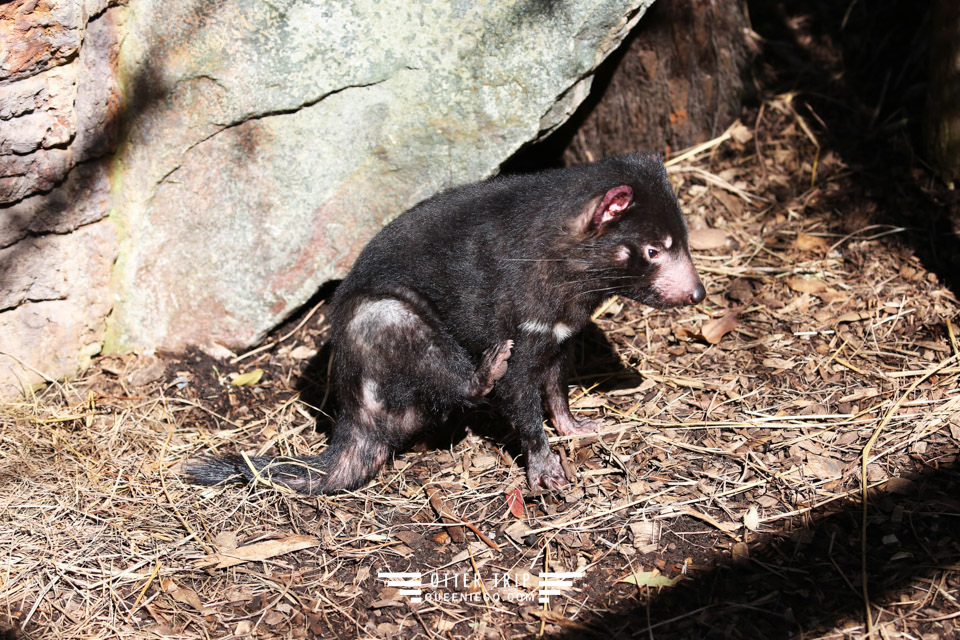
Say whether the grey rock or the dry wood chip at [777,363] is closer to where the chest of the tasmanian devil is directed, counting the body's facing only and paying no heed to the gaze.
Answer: the dry wood chip

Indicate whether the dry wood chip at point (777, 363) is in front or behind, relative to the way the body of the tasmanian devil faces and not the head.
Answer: in front

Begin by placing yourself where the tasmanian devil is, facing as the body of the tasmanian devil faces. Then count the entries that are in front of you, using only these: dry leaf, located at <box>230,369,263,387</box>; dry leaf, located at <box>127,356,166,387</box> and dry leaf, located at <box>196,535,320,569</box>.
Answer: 0

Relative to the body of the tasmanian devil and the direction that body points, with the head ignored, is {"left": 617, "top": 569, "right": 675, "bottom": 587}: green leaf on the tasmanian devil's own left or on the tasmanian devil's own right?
on the tasmanian devil's own right

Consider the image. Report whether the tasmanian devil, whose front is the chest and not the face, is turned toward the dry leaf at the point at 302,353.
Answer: no

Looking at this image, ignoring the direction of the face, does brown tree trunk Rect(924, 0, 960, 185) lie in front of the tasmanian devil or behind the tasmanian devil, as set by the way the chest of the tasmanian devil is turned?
in front

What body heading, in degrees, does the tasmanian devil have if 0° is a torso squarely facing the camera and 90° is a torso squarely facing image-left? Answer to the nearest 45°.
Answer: approximately 270°

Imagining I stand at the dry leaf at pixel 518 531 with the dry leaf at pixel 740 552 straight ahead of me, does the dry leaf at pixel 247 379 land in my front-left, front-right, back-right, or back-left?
back-left

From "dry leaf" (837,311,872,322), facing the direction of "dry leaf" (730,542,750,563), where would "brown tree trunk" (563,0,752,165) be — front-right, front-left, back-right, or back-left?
back-right

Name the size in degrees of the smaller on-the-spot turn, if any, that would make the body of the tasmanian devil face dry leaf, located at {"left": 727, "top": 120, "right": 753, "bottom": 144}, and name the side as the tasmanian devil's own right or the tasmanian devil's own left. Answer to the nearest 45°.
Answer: approximately 45° to the tasmanian devil's own left

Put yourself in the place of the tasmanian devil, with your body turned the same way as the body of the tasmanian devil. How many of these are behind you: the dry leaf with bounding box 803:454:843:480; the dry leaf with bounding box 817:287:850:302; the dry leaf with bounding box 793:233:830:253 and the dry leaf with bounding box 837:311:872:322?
0
